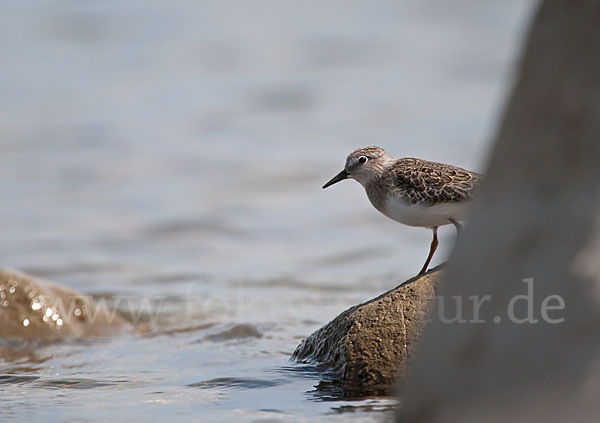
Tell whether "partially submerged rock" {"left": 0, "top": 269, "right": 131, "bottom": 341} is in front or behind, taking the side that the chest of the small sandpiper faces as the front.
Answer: in front

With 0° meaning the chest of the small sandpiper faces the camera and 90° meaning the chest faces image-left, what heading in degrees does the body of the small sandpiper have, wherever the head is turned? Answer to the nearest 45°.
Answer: approximately 90°
